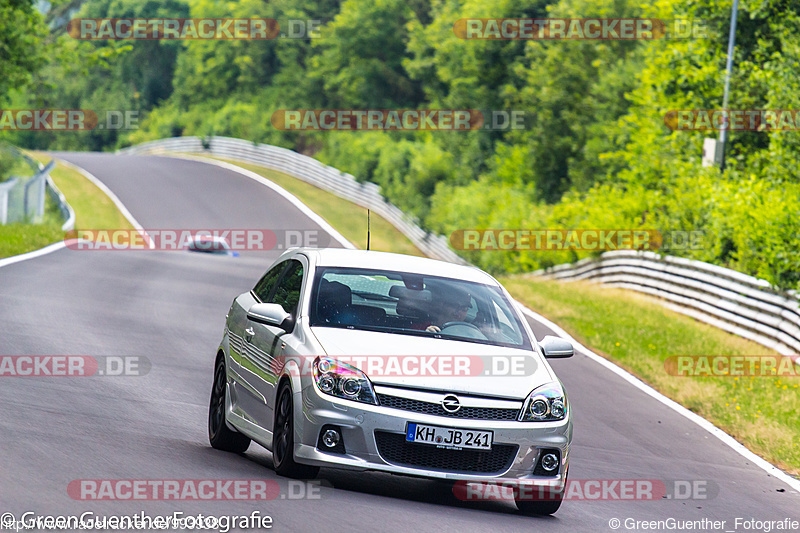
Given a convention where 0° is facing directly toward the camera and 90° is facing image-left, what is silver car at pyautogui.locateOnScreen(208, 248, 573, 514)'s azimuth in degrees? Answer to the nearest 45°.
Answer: approximately 315°

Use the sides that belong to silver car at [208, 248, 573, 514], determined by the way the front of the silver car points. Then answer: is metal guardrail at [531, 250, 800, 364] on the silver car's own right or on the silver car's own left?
on the silver car's own left

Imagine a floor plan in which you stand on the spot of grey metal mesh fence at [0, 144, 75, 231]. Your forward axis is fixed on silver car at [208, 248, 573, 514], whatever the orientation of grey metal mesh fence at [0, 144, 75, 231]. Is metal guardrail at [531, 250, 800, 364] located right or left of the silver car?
left

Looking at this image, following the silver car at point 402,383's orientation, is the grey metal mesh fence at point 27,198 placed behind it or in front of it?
behind
